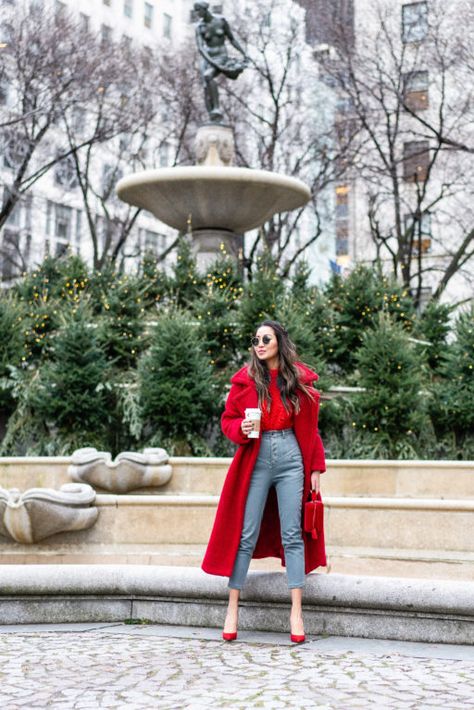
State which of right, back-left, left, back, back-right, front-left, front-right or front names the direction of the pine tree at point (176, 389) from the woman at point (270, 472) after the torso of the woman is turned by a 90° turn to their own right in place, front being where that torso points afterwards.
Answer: right

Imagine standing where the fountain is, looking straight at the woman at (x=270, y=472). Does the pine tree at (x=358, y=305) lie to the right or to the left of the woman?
left

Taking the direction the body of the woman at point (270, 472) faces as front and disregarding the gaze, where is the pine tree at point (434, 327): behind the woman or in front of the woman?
behind

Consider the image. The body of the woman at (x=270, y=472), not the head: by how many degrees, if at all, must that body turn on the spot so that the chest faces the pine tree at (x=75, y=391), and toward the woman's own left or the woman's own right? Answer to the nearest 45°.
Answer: approximately 180°

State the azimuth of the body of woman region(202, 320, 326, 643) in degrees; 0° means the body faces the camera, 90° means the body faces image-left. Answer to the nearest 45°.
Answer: approximately 0°

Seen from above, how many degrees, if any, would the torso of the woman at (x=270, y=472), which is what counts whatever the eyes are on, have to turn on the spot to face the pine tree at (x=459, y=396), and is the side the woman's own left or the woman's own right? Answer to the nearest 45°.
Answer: approximately 180°

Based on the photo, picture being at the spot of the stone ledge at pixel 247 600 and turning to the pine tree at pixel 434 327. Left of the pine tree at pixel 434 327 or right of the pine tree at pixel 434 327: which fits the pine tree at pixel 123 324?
left

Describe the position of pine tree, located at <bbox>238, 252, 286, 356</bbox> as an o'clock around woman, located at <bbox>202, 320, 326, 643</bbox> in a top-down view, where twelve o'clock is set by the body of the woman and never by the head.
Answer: The pine tree is roughly at 6 o'clock from the woman.

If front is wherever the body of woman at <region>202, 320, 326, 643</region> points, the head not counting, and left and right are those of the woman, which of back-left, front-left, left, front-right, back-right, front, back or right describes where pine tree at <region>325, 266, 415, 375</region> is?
back

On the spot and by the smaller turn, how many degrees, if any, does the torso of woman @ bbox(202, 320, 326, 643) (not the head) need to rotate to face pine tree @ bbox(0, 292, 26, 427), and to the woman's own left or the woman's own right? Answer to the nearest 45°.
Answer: approximately 135° to the woman's own right

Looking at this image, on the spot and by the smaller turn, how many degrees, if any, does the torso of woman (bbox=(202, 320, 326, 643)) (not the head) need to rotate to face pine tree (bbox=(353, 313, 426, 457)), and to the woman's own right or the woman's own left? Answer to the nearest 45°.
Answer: approximately 180°

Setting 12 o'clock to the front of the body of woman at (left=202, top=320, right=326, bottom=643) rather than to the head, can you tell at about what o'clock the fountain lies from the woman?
The fountain is roughly at 6 o'clock from the woman.

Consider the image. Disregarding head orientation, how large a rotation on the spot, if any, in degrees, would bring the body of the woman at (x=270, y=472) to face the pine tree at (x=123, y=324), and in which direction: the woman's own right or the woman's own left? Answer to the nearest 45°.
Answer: approximately 180°
